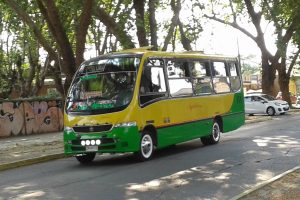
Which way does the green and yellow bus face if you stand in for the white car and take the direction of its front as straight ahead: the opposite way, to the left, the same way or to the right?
to the right

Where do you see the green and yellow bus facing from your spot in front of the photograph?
facing the viewer and to the left of the viewer

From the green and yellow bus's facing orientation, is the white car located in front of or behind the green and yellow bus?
behind

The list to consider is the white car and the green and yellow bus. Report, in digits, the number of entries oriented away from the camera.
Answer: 0

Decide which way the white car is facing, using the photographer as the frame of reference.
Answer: facing the viewer and to the right of the viewer

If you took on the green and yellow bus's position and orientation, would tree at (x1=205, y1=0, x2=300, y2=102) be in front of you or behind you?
behind

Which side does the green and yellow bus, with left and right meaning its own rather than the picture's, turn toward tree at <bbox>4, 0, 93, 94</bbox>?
right
